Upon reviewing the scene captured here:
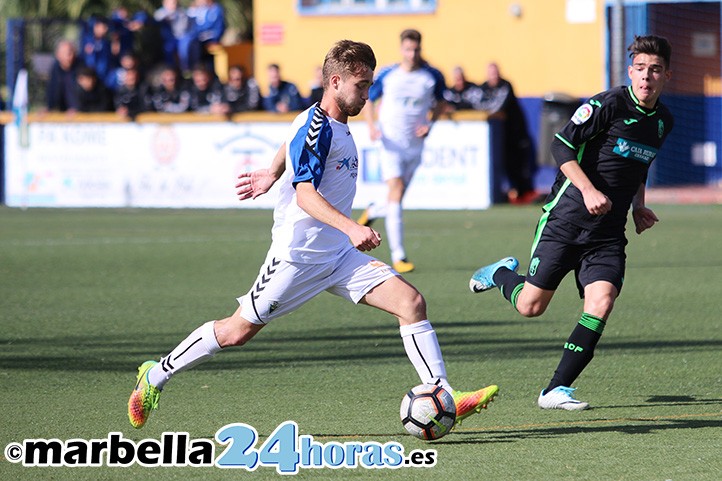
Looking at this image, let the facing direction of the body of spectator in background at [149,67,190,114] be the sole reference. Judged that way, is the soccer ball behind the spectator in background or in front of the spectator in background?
in front

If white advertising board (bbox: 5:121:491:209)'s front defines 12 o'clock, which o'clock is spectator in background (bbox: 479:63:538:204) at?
The spectator in background is roughly at 9 o'clock from the white advertising board.

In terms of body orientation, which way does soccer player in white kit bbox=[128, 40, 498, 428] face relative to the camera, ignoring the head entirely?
to the viewer's right

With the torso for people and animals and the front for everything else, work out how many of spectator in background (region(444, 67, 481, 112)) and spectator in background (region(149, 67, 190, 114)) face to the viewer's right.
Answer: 0

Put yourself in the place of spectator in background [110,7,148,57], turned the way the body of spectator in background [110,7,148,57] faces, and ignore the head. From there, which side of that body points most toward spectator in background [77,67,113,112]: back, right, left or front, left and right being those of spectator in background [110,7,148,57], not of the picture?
front

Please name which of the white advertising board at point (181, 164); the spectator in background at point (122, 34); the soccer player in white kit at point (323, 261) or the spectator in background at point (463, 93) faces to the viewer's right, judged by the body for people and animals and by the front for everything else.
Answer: the soccer player in white kit

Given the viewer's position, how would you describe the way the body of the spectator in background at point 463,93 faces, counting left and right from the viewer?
facing the viewer

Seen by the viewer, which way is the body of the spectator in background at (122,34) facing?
toward the camera

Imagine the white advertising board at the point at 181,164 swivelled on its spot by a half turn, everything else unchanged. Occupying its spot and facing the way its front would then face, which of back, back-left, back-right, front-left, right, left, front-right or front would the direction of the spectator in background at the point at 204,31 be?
front

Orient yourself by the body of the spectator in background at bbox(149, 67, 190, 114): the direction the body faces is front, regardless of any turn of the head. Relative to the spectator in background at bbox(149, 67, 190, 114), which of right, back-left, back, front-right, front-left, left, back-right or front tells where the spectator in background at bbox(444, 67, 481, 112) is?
left

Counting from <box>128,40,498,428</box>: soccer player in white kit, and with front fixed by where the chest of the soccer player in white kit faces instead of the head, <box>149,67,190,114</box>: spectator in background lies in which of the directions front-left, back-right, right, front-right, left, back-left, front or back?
left

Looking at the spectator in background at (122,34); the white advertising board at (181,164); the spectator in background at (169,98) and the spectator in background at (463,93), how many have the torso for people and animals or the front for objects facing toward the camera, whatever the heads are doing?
4

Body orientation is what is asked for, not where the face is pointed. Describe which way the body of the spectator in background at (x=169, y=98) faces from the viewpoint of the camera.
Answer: toward the camera

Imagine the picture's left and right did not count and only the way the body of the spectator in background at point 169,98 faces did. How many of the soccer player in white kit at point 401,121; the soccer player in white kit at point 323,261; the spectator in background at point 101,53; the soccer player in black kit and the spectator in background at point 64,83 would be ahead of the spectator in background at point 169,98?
3

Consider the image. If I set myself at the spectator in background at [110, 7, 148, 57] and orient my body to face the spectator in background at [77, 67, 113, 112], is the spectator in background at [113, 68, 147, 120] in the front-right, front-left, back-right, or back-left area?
front-left
